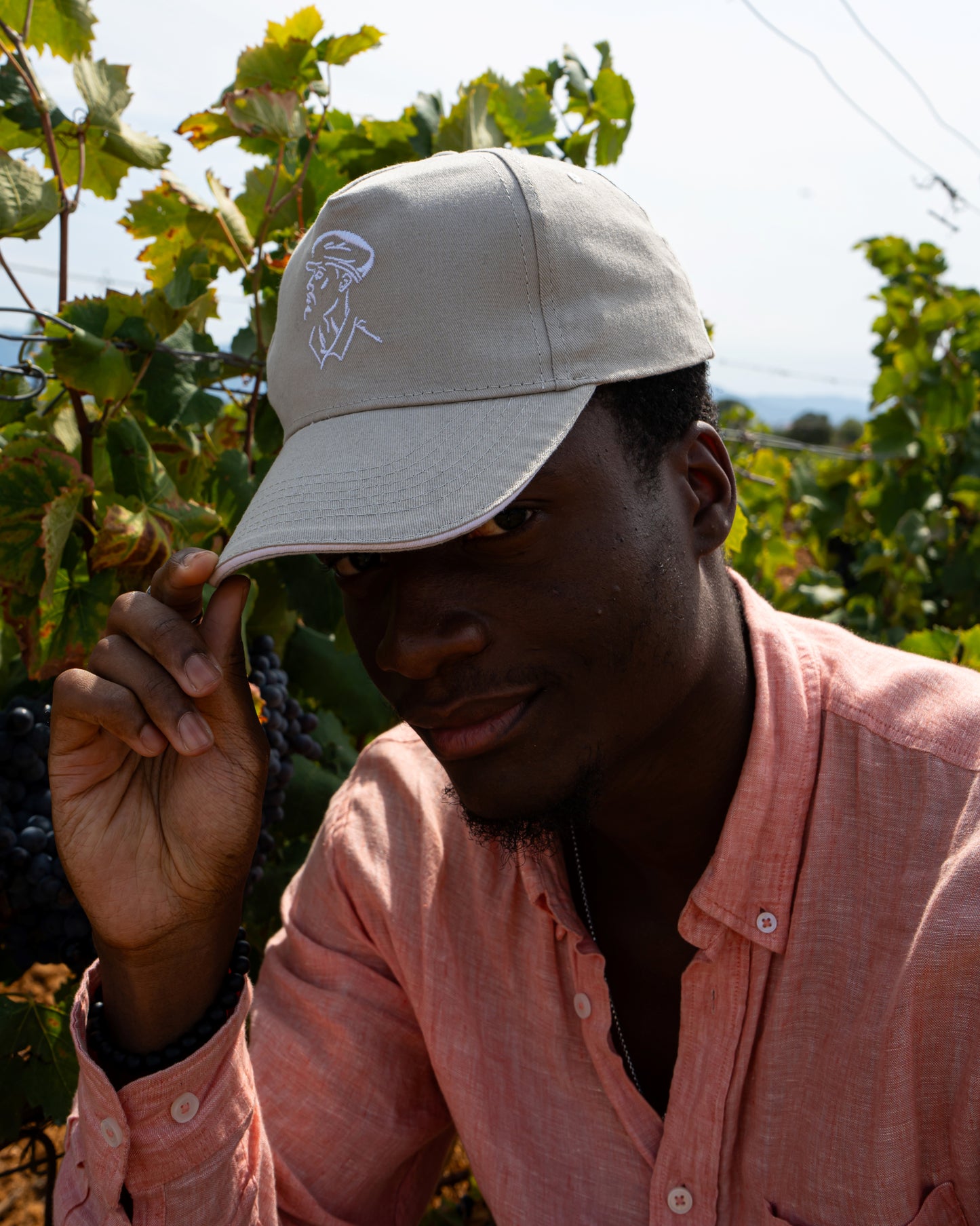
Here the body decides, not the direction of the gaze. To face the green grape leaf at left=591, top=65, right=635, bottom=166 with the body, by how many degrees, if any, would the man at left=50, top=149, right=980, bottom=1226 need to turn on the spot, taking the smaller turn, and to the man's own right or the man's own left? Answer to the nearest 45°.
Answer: approximately 135° to the man's own right

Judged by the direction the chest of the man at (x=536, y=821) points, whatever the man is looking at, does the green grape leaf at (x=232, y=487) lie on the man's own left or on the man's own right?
on the man's own right

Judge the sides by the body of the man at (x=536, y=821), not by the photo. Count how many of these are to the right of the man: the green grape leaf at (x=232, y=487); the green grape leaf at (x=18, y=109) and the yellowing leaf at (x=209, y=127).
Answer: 3

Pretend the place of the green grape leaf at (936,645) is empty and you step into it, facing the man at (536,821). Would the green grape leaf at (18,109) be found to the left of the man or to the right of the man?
right

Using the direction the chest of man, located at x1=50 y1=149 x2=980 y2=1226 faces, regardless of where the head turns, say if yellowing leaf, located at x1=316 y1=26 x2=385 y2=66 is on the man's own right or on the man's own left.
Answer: on the man's own right

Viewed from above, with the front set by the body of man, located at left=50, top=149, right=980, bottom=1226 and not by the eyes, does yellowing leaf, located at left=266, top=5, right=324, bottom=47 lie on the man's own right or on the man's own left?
on the man's own right

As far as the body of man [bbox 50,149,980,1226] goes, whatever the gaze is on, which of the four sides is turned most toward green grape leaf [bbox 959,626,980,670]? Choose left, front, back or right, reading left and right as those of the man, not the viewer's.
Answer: back

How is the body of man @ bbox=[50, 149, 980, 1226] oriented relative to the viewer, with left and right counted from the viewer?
facing the viewer and to the left of the viewer

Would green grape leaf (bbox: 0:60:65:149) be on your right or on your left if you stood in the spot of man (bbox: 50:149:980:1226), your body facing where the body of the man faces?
on your right

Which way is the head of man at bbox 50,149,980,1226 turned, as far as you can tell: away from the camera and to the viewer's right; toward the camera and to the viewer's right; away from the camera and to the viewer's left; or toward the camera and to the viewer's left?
toward the camera and to the viewer's left
